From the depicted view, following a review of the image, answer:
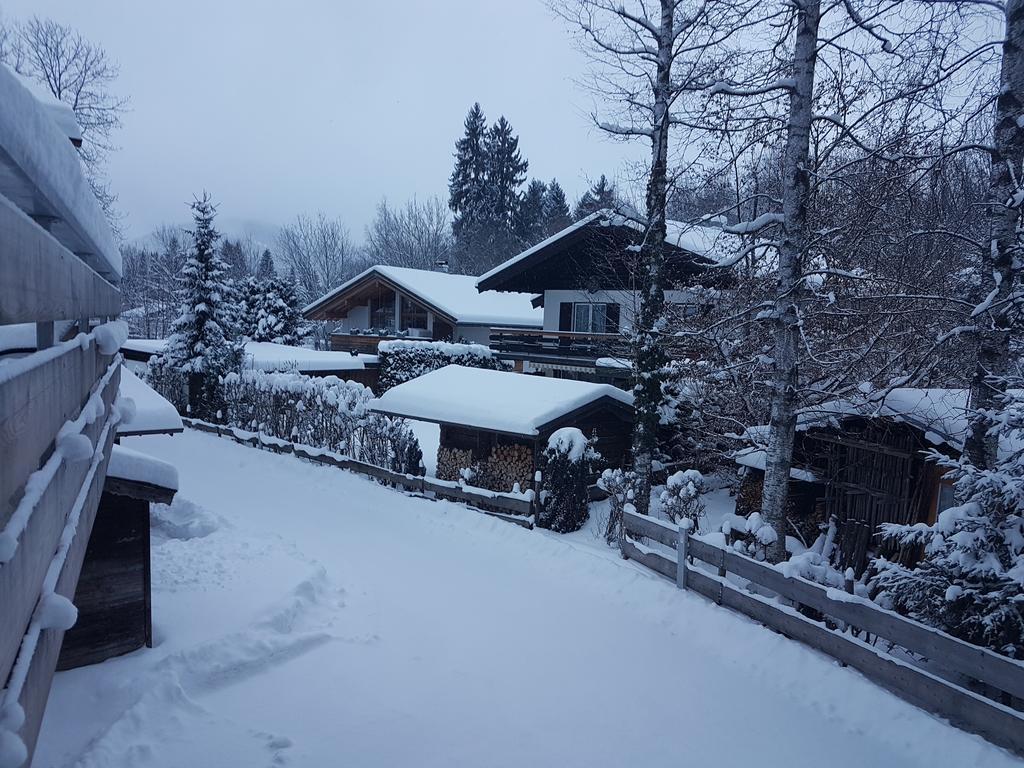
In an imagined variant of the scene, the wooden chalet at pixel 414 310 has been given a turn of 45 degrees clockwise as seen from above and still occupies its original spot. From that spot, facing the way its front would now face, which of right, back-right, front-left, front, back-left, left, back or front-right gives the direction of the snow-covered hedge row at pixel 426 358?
left

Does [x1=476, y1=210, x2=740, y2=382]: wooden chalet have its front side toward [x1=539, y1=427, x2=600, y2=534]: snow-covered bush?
yes

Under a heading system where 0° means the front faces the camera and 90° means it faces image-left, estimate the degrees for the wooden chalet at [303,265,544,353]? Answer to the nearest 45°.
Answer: approximately 45°

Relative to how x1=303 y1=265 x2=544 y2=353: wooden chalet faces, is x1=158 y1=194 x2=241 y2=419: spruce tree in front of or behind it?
in front

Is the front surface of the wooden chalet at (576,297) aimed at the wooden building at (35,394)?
yes

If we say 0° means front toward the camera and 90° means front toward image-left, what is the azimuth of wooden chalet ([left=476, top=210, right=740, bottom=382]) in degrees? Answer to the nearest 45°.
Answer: approximately 0°

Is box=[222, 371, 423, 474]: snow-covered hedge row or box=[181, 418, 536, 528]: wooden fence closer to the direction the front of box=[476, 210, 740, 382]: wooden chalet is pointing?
the wooden fence

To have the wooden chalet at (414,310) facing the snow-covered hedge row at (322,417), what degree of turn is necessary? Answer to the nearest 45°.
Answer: approximately 45° to its left

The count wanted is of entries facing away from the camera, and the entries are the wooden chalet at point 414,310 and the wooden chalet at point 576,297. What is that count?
0

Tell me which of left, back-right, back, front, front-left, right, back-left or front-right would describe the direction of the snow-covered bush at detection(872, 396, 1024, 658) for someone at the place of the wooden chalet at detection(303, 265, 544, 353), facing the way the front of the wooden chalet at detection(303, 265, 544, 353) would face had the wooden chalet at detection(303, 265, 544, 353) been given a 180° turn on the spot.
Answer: back-right

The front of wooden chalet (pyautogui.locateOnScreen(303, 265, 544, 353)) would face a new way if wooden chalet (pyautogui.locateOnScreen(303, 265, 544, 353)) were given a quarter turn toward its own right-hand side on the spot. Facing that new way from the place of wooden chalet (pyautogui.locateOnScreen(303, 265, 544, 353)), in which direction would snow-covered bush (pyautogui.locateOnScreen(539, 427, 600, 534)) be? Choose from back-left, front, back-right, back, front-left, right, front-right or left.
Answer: back-left

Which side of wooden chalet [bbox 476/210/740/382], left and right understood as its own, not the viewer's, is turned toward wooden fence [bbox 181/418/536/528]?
front

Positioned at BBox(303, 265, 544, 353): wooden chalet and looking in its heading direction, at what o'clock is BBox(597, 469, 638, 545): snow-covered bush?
The snow-covered bush is roughly at 10 o'clock from the wooden chalet.

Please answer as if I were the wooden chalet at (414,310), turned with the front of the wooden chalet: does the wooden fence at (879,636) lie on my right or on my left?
on my left
